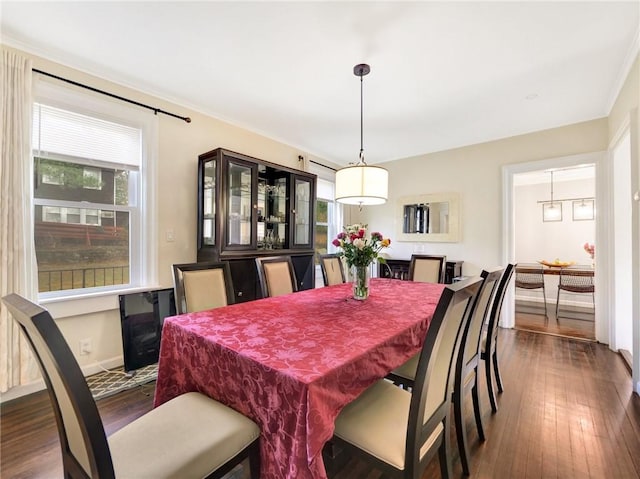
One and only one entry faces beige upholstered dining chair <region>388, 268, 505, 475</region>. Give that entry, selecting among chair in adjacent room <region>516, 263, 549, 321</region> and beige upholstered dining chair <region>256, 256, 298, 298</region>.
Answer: beige upholstered dining chair <region>256, 256, 298, 298</region>

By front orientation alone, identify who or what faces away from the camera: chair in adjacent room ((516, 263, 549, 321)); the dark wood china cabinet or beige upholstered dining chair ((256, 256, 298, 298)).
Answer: the chair in adjacent room

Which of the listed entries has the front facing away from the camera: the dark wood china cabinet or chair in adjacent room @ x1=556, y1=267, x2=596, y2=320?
the chair in adjacent room

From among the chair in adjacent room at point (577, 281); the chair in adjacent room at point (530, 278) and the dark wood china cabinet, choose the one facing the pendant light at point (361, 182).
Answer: the dark wood china cabinet

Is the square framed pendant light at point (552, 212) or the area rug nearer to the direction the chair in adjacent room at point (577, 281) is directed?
the square framed pendant light

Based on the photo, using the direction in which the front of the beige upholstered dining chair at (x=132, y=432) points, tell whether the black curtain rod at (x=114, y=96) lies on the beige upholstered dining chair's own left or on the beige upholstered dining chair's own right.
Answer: on the beige upholstered dining chair's own left

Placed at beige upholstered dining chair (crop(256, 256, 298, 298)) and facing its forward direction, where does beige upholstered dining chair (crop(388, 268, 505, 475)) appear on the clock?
beige upholstered dining chair (crop(388, 268, 505, 475)) is roughly at 12 o'clock from beige upholstered dining chair (crop(256, 256, 298, 298)).

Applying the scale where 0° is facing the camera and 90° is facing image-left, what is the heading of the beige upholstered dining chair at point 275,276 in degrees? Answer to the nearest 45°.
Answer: approximately 315°

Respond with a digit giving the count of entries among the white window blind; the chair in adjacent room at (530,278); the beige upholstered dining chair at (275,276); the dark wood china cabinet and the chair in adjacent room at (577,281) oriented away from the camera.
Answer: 2

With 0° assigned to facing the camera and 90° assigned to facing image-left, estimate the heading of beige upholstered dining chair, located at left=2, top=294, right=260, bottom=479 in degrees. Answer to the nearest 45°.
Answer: approximately 225°

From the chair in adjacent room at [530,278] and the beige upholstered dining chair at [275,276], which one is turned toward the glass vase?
the beige upholstered dining chair

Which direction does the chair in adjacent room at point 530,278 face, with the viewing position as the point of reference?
facing away from the viewer

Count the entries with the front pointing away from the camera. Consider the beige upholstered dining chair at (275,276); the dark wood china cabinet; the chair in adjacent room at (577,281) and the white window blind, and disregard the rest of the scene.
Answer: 1

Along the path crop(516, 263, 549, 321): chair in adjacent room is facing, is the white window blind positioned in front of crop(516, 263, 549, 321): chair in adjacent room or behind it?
behind
